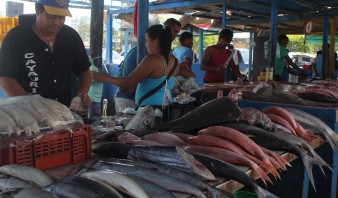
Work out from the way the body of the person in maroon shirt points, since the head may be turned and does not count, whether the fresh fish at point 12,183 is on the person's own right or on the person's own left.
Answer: on the person's own right

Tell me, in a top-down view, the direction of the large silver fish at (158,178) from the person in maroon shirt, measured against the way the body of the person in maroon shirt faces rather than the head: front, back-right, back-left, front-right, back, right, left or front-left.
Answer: front-right

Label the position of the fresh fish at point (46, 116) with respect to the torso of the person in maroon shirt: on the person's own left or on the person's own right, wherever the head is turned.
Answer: on the person's own right

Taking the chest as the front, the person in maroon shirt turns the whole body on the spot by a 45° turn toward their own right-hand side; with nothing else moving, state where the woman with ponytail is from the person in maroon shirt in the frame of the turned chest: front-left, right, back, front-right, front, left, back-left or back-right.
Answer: front

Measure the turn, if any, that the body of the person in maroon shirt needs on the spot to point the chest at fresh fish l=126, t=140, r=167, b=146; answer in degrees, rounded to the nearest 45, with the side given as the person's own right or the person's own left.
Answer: approximately 45° to the person's own right

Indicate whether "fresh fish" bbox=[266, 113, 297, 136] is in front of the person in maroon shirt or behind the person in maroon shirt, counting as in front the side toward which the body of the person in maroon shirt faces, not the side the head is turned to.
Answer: in front

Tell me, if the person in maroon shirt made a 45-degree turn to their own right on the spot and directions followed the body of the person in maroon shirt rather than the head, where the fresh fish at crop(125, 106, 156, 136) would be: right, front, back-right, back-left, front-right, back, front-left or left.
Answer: front

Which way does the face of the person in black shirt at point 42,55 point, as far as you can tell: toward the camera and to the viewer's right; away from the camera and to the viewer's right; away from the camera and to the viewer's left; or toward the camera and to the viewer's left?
toward the camera and to the viewer's right
